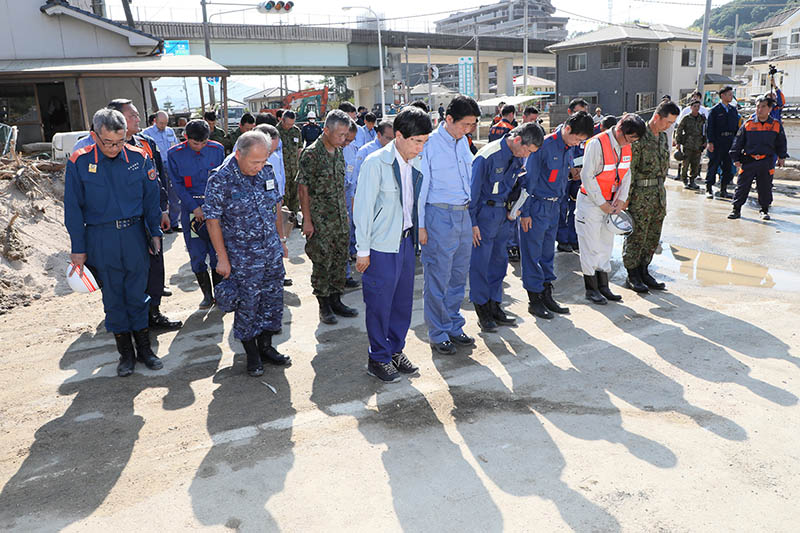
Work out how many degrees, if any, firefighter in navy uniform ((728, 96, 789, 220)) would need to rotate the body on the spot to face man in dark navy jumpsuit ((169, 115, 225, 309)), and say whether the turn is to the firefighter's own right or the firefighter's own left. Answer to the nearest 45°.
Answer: approximately 45° to the firefighter's own right

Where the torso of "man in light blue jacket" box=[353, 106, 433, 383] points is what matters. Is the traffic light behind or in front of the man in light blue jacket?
behind

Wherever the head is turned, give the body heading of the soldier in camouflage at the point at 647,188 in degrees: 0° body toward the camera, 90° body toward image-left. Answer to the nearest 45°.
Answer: approximately 315°

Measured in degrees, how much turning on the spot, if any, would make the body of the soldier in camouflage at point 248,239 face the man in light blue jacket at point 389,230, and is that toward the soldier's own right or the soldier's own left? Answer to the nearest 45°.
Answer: approximately 45° to the soldier's own left

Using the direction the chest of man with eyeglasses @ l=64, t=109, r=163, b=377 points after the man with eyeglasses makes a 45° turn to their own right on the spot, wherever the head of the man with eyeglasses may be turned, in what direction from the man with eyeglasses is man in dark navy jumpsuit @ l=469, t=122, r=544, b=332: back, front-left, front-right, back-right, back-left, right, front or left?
back-left

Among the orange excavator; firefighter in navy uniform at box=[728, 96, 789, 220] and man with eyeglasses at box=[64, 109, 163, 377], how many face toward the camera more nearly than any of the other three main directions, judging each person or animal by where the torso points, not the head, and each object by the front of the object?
2

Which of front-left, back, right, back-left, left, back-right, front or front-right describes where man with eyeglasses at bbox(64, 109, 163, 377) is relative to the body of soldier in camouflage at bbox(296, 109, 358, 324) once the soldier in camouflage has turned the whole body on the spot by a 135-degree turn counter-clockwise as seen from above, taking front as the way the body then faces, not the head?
back-left

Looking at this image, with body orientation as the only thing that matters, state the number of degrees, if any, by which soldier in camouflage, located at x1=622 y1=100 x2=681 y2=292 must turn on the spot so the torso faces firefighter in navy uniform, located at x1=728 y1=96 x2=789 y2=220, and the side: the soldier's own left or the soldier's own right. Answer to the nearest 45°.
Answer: approximately 135° to the soldier's own left

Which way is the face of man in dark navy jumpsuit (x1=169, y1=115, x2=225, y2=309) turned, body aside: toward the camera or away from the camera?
toward the camera

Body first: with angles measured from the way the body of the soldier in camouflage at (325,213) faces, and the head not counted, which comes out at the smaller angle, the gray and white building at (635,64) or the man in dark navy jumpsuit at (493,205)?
the man in dark navy jumpsuit

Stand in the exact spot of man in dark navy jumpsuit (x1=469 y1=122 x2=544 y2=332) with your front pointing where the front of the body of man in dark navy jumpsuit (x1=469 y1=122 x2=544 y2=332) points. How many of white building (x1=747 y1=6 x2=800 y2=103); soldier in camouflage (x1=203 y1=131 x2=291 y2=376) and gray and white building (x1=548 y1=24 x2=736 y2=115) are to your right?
1

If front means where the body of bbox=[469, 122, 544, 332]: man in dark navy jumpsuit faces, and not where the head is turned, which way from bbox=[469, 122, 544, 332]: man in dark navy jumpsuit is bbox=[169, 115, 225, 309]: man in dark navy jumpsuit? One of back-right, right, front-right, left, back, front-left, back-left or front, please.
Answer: back-right

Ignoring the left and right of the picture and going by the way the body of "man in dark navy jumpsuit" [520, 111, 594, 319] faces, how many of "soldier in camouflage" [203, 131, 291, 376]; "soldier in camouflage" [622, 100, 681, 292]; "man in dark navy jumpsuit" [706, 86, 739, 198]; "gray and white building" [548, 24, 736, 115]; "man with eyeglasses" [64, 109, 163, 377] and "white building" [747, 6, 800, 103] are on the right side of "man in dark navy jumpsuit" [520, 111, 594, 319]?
2

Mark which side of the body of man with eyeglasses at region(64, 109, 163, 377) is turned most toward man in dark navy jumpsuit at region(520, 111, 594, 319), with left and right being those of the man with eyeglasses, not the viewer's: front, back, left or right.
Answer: left

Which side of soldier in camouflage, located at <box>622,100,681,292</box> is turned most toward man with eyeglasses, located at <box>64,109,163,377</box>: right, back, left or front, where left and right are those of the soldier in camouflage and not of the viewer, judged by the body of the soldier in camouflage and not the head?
right

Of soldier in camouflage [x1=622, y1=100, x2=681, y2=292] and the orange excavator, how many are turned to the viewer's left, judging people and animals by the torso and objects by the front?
1

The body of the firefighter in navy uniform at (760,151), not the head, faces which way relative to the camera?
toward the camera
